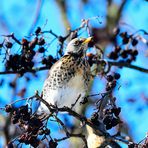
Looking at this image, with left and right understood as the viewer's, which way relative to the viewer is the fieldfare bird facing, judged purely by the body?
facing the viewer and to the right of the viewer

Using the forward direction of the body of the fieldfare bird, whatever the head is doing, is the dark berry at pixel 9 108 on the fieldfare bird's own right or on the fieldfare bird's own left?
on the fieldfare bird's own right

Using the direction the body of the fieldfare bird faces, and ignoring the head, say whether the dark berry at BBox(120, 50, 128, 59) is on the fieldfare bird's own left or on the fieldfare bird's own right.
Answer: on the fieldfare bird's own left

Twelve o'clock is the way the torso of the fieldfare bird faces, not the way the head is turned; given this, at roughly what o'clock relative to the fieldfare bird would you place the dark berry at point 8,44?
The dark berry is roughly at 3 o'clock from the fieldfare bird.

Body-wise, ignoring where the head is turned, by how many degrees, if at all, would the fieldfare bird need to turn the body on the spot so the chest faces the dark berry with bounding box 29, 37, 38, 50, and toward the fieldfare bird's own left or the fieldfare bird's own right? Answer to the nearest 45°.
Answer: approximately 90° to the fieldfare bird's own right

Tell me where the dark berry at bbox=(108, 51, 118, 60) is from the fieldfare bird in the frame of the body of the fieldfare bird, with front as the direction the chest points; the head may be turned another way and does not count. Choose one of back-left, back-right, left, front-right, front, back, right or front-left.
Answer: front-left
